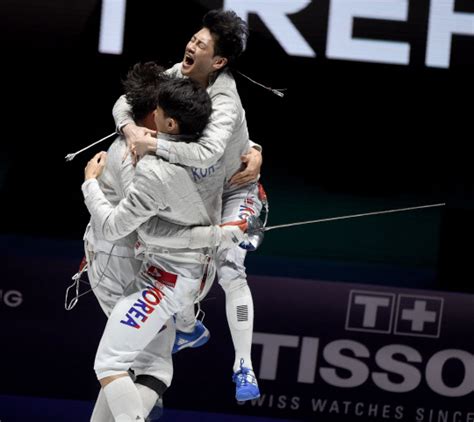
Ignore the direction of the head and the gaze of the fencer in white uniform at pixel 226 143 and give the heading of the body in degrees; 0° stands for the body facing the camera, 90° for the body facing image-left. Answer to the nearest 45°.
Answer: approximately 45°

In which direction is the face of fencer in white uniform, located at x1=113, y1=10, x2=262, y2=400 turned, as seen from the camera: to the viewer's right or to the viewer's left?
to the viewer's left
